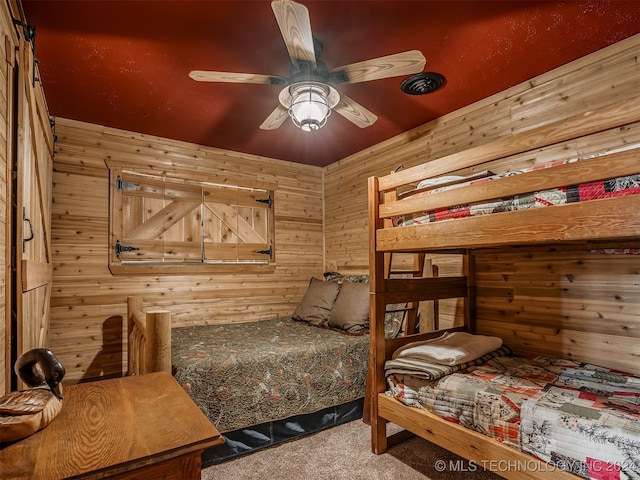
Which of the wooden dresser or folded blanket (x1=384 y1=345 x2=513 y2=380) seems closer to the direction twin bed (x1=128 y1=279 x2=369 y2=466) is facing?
the wooden dresser

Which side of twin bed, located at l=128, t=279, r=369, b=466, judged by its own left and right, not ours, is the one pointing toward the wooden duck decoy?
front

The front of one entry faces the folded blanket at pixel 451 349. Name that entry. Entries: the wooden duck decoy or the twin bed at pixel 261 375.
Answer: the wooden duck decoy

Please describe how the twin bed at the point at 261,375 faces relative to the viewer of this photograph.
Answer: facing the viewer and to the left of the viewer

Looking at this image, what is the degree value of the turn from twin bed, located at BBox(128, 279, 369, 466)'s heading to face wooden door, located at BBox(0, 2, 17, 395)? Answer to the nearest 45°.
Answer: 0° — it already faces it

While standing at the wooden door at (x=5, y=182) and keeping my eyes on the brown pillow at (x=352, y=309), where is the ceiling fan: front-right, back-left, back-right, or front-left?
front-right

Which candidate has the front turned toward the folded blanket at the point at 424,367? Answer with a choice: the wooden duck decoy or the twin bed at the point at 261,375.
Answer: the wooden duck decoy

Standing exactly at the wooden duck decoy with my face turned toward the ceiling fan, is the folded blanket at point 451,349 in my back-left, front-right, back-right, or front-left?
front-right

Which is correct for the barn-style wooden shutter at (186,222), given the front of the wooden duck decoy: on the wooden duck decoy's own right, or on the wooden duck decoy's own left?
on the wooden duck decoy's own left

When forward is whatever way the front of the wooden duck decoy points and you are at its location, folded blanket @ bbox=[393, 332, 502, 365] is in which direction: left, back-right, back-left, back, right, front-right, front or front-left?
front

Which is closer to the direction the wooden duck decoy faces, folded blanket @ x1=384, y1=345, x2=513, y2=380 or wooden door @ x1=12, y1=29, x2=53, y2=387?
the folded blanket

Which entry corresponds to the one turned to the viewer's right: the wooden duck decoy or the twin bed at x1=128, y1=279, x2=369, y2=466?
the wooden duck decoy

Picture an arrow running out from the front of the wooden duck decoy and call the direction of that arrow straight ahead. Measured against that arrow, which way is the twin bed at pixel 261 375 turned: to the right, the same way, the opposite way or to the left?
the opposite way

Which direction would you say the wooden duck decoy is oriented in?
to the viewer's right

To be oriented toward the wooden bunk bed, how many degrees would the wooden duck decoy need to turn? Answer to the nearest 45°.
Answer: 0° — it already faces it

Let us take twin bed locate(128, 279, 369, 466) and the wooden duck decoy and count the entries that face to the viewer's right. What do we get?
1
